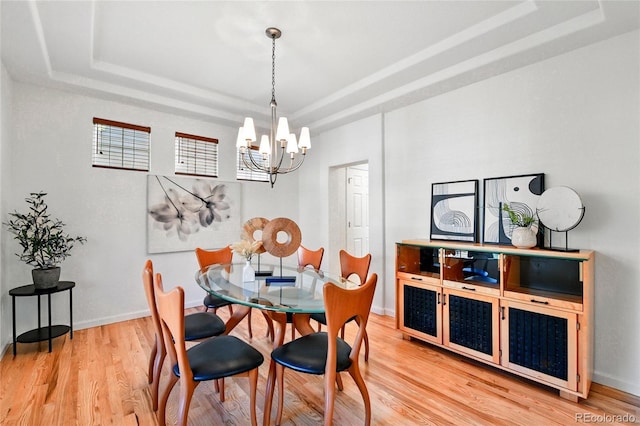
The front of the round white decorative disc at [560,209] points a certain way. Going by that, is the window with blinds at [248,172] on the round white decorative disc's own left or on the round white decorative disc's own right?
on the round white decorative disc's own right

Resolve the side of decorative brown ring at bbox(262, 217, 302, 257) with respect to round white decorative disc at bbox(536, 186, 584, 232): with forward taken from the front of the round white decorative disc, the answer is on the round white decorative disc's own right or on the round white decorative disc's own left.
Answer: on the round white decorative disc's own right

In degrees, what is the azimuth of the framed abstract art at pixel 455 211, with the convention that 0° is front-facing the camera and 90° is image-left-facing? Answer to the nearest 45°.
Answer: approximately 45°

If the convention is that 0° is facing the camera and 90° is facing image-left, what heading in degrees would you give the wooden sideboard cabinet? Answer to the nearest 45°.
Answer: approximately 45°

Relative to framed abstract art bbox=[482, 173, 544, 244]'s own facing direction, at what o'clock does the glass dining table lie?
The glass dining table is roughly at 12 o'clock from the framed abstract art.

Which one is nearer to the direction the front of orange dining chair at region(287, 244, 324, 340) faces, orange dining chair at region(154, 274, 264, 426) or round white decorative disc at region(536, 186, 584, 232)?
the orange dining chair

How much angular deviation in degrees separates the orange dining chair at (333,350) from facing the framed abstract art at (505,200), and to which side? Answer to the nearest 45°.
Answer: approximately 90° to its right
